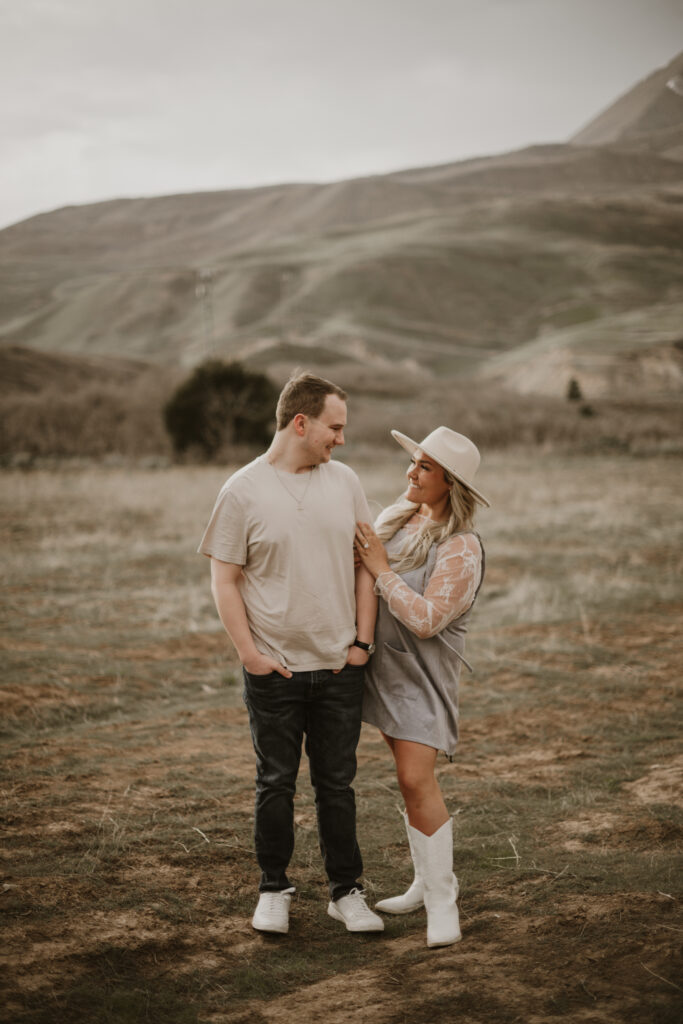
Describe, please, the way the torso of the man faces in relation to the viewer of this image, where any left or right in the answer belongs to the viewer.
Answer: facing the viewer

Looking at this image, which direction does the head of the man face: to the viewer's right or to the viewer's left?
to the viewer's right

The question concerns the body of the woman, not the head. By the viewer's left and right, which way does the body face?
facing the viewer and to the left of the viewer

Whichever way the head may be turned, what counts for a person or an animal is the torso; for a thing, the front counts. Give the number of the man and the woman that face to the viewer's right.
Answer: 0

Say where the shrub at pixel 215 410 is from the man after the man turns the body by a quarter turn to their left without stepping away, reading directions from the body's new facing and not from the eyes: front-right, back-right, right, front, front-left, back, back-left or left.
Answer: left
